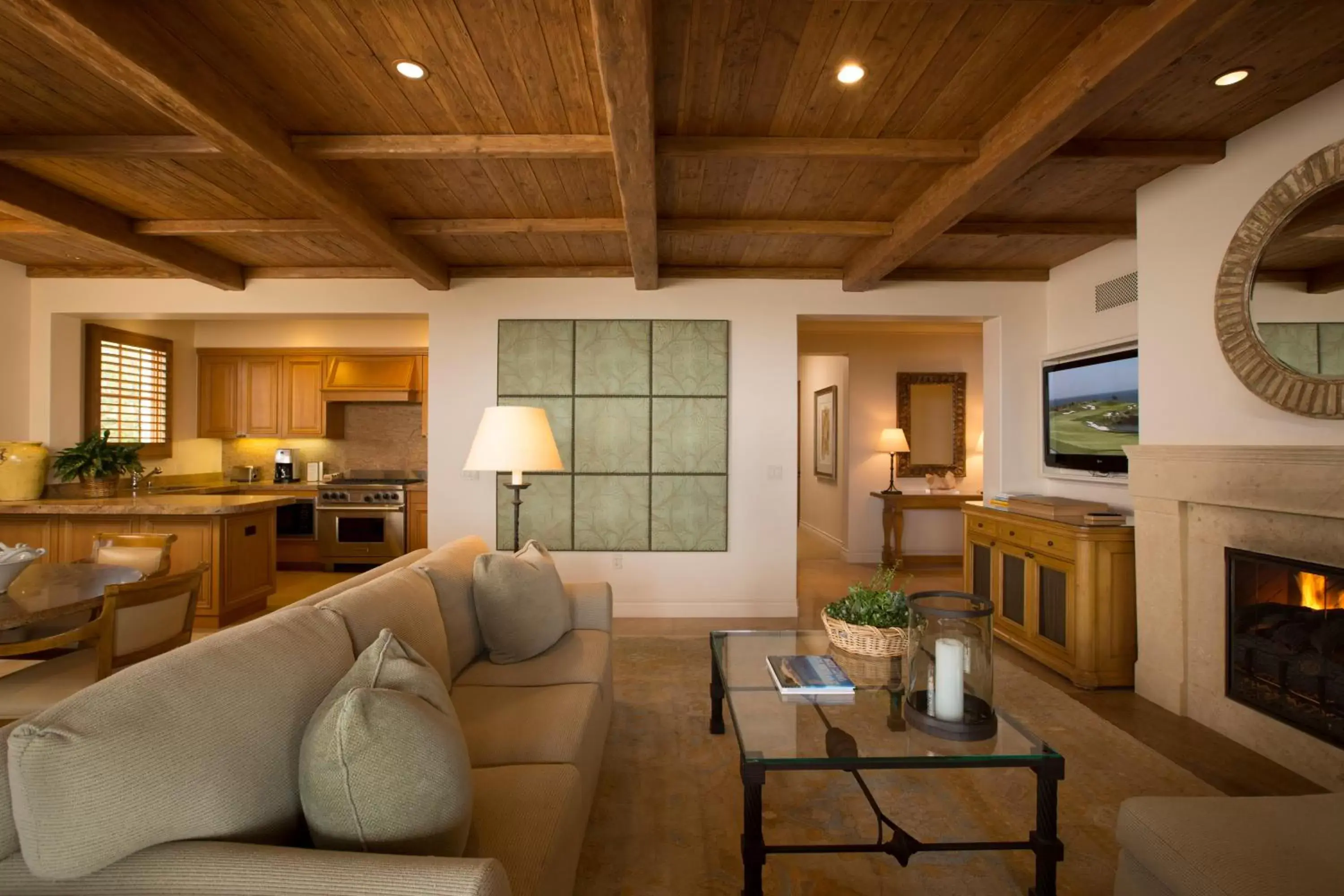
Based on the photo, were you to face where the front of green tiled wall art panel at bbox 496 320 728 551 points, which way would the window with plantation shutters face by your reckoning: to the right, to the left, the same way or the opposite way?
to the left

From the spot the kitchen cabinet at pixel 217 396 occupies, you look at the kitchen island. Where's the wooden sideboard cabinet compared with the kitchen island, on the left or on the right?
left

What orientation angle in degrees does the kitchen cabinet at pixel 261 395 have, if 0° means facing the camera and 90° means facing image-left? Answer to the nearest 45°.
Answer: approximately 0°

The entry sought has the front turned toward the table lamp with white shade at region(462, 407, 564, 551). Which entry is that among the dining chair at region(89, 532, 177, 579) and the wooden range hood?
the wooden range hood

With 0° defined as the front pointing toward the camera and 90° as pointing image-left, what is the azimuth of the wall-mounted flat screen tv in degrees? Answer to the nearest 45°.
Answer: approximately 45°

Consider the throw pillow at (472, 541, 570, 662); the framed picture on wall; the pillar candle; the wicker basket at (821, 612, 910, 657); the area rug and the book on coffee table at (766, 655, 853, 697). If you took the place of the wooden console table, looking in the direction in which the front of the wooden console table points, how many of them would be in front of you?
5
